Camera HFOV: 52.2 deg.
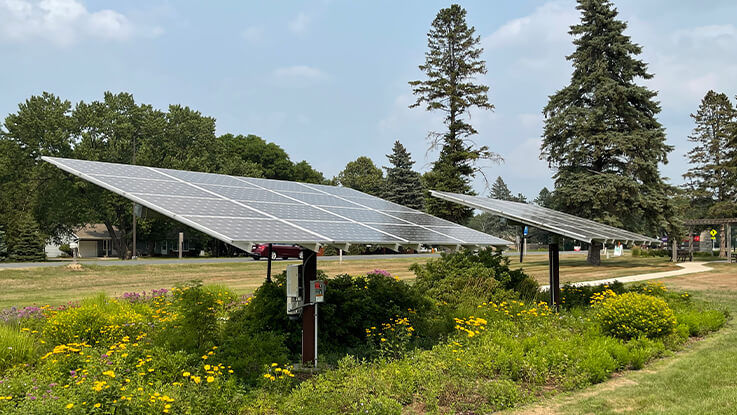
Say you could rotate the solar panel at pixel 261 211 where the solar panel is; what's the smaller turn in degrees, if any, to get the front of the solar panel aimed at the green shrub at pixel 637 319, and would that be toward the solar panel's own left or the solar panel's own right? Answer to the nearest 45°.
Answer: approximately 45° to the solar panel's own left

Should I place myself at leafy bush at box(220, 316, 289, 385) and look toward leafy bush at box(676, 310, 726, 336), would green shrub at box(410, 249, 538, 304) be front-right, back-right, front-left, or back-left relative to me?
front-left

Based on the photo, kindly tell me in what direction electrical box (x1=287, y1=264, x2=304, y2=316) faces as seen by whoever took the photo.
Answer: facing the viewer and to the left of the viewer

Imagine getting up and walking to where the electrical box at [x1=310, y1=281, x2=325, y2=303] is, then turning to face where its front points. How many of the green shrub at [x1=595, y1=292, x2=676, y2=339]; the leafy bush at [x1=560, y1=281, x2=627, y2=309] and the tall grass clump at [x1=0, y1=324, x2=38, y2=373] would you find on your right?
1

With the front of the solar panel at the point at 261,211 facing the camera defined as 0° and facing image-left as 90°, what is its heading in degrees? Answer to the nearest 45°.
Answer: approximately 315°

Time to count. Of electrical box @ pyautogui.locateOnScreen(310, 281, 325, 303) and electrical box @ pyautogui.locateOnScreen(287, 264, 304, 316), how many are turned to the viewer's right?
0

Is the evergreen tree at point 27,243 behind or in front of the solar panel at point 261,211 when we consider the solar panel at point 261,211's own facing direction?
behind

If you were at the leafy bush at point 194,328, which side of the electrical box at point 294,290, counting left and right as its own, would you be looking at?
right

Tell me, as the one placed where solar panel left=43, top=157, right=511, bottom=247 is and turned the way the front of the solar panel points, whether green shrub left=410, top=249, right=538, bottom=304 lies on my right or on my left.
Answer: on my left

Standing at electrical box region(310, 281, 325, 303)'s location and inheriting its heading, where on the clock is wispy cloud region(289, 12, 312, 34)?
The wispy cloud is roughly at 6 o'clock from the electrical box.

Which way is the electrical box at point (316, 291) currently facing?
toward the camera

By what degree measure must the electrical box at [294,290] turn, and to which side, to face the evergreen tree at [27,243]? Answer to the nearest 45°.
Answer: approximately 90° to its right

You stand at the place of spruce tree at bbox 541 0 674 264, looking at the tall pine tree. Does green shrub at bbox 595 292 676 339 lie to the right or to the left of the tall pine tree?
left
